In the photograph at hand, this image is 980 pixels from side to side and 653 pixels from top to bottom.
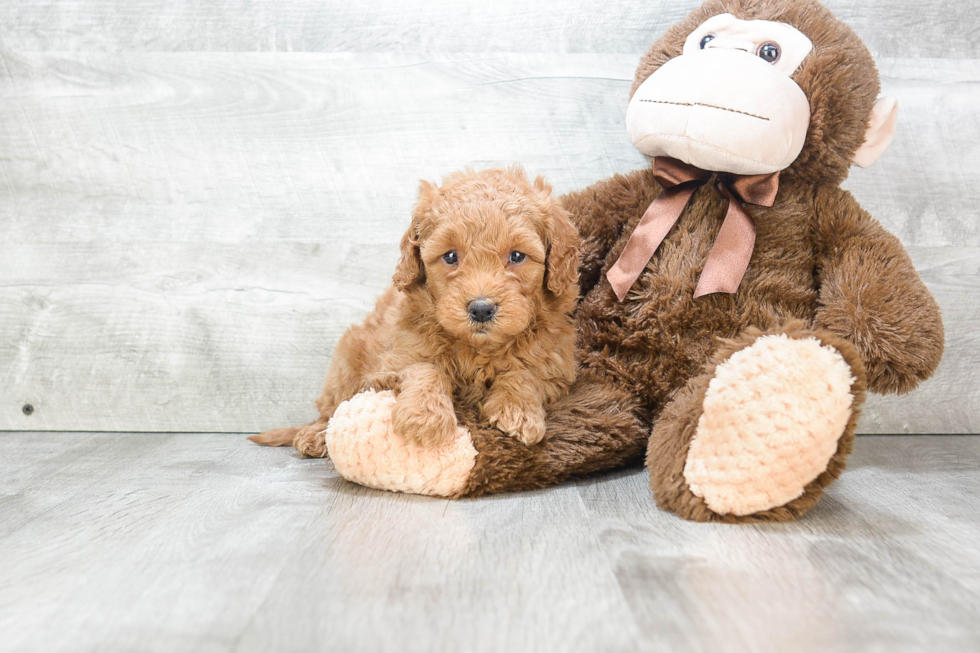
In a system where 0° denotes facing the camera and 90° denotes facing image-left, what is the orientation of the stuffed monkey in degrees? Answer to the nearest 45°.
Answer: approximately 45°

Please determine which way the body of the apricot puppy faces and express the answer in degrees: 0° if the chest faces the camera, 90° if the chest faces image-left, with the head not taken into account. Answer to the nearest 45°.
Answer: approximately 315°
